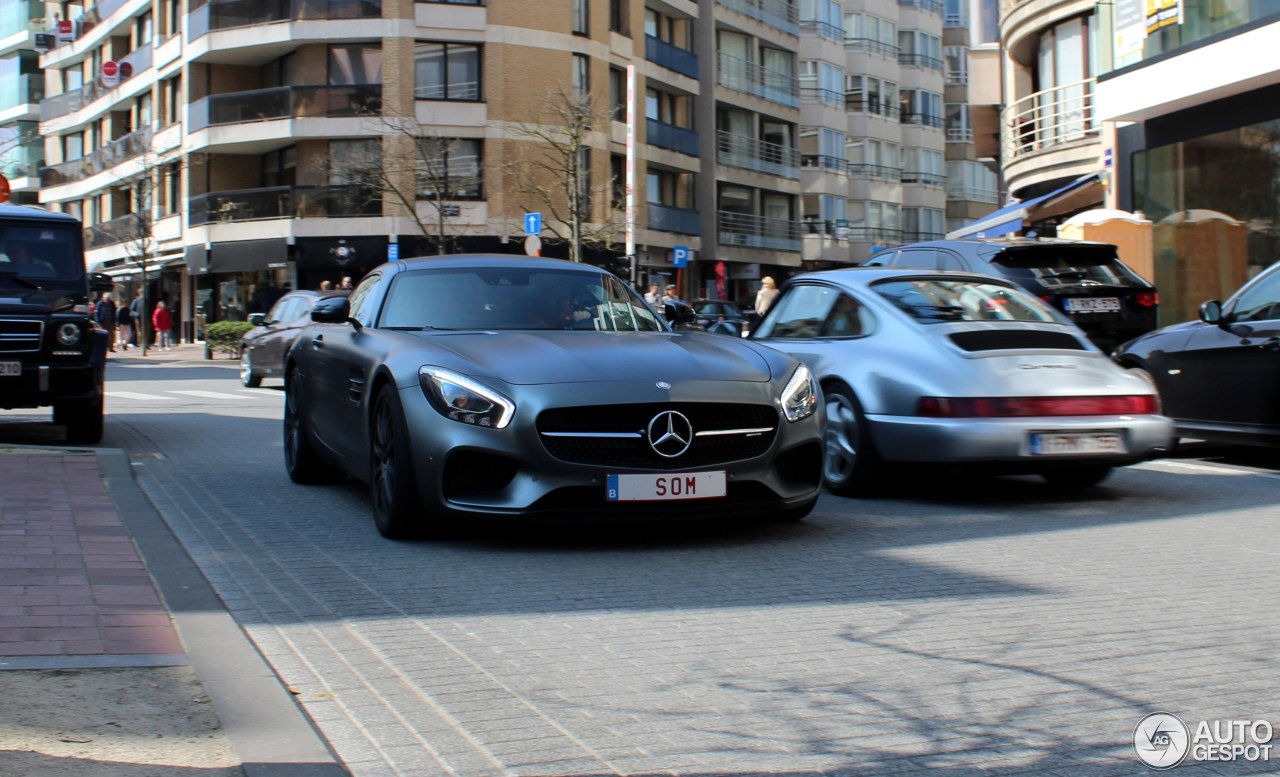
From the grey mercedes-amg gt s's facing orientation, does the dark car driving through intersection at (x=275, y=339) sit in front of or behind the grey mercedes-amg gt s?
behind

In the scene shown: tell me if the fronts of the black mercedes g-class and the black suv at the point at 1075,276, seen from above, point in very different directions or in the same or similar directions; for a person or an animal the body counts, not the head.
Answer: very different directions

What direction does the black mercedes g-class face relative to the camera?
toward the camera

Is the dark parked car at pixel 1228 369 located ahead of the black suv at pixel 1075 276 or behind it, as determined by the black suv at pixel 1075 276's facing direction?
behind

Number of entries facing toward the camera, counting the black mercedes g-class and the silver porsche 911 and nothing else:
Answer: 1

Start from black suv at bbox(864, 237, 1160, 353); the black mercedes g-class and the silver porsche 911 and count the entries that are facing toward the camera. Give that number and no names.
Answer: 1

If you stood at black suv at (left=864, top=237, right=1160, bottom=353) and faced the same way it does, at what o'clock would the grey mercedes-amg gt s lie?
The grey mercedes-amg gt s is roughly at 8 o'clock from the black suv.

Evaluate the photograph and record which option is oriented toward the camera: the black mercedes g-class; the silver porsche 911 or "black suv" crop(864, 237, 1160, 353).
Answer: the black mercedes g-class

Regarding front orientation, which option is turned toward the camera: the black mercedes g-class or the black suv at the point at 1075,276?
the black mercedes g-class

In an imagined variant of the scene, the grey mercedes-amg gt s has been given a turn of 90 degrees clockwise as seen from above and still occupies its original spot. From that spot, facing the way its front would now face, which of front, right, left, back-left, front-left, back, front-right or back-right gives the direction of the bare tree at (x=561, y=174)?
back-right

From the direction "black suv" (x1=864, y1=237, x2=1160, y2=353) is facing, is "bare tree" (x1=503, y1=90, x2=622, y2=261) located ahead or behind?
ahead

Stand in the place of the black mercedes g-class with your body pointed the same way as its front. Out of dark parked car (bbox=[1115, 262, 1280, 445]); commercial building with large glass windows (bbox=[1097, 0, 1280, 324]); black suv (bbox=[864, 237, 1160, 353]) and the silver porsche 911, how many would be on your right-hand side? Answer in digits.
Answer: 0

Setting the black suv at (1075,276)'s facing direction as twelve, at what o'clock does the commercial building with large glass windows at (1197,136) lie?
The commercial building with large glass windows is roughly at 2 o'clock from the black suv.

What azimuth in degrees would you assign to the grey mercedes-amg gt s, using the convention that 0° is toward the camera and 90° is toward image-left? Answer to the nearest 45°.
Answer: approximately 315°

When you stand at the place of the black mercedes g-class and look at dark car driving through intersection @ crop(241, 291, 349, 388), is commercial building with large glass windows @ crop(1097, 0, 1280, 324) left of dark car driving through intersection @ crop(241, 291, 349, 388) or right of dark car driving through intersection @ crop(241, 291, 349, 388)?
right

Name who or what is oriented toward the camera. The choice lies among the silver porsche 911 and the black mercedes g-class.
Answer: the black mercedes g-class

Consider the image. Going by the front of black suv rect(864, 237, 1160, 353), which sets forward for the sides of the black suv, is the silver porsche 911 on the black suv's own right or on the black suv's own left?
on the black suv's own left

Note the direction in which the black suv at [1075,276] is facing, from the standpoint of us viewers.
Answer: facing away from the viewer and to the left of the viewer
